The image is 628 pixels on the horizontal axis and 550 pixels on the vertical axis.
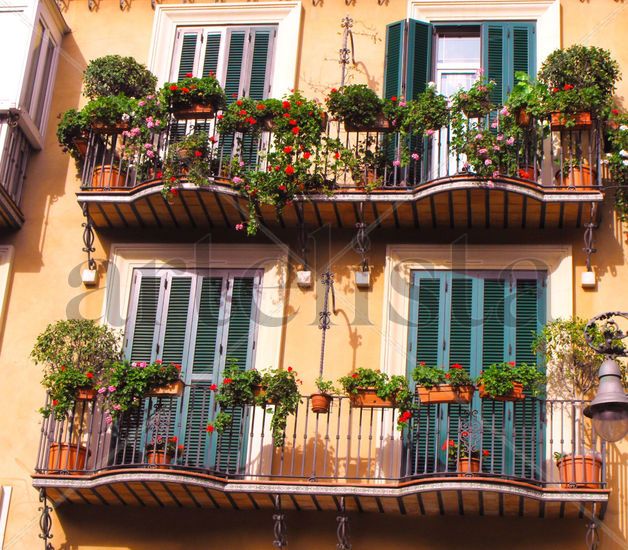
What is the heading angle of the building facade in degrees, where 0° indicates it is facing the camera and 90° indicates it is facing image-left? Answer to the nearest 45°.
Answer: approximately 0°
